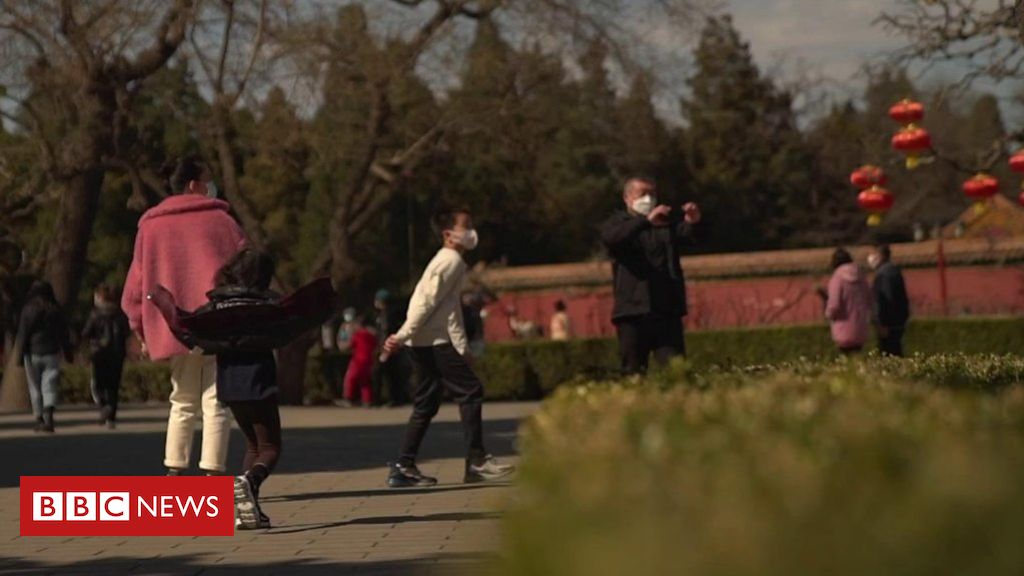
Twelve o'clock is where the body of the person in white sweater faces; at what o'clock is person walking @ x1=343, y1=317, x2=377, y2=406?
The person walking is roughly at 9 o'clock from the person in white sweater.

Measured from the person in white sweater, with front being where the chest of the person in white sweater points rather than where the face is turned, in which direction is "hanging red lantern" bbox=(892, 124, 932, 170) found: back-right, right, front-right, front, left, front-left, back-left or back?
front-left

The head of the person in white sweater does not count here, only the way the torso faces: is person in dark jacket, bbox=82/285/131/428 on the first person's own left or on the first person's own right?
on the first person's own left

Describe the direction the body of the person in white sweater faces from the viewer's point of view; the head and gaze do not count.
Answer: to the viewer's right

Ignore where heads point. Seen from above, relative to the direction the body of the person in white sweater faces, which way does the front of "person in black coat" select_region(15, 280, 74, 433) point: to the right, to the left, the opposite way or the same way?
to the left
